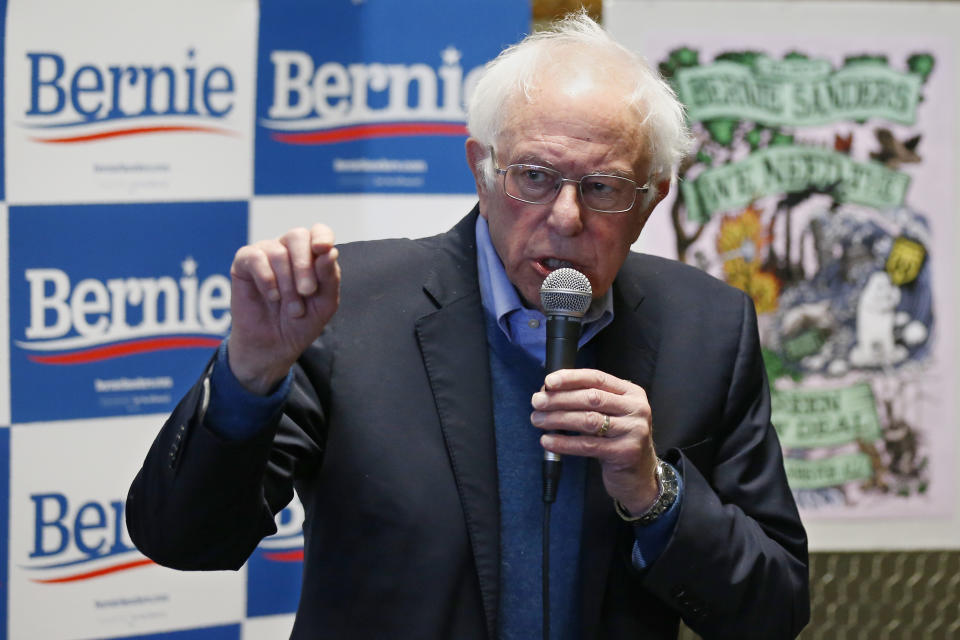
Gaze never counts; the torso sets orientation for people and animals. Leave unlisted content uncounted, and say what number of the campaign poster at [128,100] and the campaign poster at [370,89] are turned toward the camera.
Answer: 2

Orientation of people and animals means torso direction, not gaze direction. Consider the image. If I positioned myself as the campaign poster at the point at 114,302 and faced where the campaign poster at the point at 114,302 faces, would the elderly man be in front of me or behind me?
in front

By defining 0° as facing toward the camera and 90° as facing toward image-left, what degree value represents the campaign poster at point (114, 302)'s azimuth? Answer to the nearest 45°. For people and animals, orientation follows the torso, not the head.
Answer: approximately 0°

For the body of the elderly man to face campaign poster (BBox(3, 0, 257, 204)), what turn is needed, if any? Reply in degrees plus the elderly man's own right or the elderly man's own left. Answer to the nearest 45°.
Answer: approximately 135° to the elderly man's own right

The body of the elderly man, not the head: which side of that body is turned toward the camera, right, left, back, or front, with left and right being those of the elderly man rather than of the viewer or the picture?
front

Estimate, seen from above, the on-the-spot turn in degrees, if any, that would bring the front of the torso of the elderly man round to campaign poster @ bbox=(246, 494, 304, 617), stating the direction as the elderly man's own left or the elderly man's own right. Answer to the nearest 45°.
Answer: approximately 135° to the elderly man's own right

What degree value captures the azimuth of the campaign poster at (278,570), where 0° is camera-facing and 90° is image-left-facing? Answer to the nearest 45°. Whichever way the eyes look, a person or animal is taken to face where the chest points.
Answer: approximately 0°
